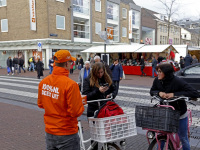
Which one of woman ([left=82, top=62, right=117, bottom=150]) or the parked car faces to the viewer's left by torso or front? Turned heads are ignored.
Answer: the parked car

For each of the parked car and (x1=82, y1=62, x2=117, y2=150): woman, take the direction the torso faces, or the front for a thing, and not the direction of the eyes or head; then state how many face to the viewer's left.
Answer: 1

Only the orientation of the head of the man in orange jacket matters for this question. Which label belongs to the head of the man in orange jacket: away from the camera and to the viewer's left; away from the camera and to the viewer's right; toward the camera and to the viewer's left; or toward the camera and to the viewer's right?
away from the camera and to the viewer's right

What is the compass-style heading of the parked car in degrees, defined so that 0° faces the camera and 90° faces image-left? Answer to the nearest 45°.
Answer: approximately 90°

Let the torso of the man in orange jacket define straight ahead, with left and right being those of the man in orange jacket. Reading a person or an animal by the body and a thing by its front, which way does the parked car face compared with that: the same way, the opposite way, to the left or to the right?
to the left

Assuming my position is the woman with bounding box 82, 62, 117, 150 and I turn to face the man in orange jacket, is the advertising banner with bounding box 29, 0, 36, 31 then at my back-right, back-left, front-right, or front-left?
back-right

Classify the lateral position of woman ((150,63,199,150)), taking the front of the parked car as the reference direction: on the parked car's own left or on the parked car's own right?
on the parked car's own left

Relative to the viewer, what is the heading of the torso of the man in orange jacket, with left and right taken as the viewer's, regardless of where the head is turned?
facing away from the viewer and to the right of the viewer

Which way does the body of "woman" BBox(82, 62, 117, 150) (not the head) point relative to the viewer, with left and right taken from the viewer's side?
facing the viewer and to the right of the viewer
